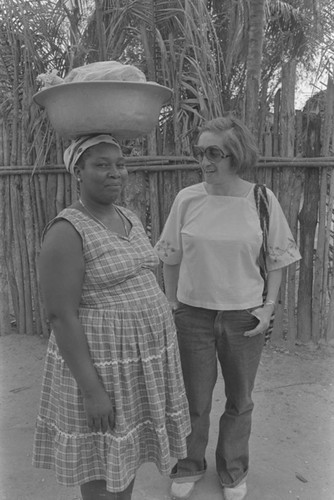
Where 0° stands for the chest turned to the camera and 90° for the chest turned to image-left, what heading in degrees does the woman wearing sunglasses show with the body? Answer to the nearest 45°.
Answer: approximately 0°

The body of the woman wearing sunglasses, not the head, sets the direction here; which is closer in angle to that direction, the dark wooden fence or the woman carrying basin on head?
the woman carrying basin on head

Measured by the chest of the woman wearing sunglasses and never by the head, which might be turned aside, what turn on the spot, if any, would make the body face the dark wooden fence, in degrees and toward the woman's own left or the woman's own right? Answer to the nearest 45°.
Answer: approximately 180°

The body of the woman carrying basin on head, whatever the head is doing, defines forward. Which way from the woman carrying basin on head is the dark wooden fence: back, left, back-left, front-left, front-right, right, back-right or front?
back-left

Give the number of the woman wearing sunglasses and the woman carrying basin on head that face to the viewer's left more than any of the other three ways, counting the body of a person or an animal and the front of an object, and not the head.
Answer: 0

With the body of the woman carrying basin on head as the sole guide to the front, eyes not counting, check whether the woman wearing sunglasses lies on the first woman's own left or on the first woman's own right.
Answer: on the first woman's own left

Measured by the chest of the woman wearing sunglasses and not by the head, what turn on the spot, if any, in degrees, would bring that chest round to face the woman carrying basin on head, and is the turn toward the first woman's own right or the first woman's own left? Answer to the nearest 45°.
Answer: approximately 45° to the first woman's own right
